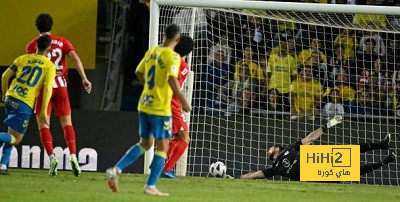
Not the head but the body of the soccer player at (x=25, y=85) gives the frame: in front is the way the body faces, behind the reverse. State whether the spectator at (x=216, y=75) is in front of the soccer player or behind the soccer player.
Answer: in front

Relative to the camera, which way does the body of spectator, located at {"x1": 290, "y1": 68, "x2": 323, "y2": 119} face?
toward the camera

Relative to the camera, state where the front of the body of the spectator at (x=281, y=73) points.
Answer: toward the camera

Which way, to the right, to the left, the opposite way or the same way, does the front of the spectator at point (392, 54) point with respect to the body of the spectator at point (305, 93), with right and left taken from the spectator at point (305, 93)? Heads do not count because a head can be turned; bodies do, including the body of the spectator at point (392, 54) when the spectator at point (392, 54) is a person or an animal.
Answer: the same way

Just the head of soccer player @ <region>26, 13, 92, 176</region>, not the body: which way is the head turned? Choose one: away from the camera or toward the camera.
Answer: away from the camera

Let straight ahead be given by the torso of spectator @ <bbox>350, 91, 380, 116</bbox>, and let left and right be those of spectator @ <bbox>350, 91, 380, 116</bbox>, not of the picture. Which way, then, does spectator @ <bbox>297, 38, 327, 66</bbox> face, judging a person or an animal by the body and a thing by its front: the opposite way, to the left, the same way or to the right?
the same way

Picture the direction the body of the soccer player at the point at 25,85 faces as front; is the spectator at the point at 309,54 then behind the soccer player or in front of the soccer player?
in front

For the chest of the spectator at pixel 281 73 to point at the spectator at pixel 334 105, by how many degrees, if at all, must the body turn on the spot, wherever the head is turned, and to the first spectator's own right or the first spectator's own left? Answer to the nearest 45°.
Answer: approximately 90° to the first spectator's own left

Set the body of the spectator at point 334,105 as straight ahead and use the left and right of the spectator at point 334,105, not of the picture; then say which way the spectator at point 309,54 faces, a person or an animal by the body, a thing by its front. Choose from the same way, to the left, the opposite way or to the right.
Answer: the same way

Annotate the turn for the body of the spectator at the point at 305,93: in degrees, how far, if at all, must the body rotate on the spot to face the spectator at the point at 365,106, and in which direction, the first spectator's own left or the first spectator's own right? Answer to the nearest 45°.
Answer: approximately 90° to the first spectator's own left

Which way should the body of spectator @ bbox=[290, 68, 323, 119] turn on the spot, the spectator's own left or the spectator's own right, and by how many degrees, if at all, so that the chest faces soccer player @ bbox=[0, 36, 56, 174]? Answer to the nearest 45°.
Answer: approximately 45° to the spectator's own right

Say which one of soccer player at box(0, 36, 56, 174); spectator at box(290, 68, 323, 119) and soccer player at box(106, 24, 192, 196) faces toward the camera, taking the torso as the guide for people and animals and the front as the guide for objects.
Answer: the spectator

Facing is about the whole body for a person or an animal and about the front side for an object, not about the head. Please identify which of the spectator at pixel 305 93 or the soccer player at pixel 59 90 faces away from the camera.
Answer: the soccer player

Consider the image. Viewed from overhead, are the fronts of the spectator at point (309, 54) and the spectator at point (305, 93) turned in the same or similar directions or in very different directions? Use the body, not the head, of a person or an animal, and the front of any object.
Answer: same or similar directions

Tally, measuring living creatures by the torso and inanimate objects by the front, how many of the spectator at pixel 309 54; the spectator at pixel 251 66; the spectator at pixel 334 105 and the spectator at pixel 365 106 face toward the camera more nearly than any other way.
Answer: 4

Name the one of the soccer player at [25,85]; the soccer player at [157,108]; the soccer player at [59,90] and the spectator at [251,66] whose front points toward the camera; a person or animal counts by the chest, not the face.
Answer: the spectator
